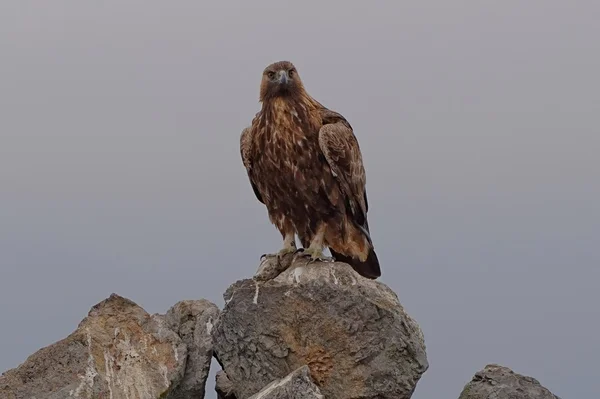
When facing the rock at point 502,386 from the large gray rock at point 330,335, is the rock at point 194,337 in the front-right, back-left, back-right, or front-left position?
back-left

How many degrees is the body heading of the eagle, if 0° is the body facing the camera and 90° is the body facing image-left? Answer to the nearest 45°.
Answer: approximately 45°

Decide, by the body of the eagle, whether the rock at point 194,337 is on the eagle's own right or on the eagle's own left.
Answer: on the eagle's own right
